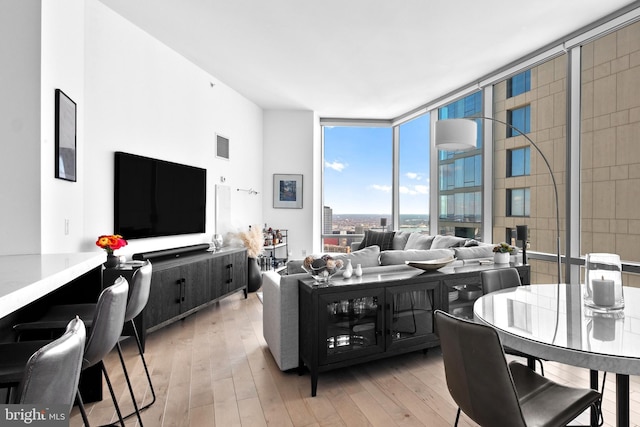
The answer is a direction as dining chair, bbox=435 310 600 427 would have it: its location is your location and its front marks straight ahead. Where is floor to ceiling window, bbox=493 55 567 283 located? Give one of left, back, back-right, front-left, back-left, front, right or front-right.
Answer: front-left

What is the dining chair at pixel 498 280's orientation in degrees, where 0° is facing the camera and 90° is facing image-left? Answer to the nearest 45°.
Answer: approximately 315°

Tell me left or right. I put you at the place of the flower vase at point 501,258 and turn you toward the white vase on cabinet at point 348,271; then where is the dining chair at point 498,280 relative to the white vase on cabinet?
left

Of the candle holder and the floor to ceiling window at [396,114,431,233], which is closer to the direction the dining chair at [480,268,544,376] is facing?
the candle holder

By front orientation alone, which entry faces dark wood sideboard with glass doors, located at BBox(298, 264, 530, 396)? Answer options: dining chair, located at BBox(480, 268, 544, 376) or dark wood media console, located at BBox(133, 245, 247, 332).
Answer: dark wood media console, located at BBox(133, 245, 247, 332)

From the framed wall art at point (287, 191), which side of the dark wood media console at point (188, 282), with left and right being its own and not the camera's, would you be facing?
left

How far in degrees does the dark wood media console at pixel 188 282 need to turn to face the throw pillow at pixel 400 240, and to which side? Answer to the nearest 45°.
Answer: approximately 45° to its left

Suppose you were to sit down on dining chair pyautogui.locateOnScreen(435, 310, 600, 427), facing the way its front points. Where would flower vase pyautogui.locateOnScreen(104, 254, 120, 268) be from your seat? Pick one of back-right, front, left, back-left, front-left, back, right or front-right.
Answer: back-left

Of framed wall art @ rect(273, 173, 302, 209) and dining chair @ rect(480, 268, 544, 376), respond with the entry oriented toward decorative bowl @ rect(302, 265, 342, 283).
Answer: the framed wall art

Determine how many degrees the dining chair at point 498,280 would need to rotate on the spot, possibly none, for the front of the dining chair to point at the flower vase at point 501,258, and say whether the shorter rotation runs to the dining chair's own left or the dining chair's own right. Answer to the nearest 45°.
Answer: approximately 135° to the dining chair's own left

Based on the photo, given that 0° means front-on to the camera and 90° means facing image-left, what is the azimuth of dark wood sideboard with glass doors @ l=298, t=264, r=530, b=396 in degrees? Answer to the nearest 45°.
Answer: approximately 315°

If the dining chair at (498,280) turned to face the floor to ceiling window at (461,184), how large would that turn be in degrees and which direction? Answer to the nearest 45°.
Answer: approximately 135° to its left

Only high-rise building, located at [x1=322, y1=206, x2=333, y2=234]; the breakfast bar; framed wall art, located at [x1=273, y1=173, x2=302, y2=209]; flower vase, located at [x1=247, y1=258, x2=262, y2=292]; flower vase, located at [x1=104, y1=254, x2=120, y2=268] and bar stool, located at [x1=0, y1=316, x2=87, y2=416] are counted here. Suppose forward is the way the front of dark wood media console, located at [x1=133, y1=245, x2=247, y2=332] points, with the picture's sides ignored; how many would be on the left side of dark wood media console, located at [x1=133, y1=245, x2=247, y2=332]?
3

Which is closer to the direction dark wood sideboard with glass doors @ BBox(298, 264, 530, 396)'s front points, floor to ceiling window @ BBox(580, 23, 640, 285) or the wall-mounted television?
the floor to ceiling window
